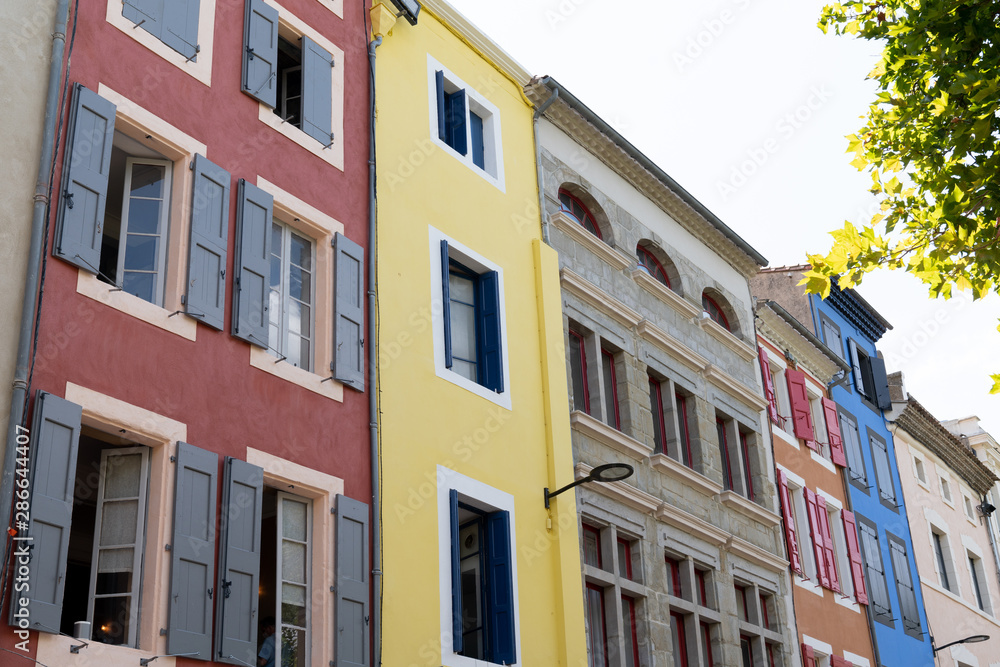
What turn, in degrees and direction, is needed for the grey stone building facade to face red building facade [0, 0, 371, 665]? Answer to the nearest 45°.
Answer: approximately 90° to its right

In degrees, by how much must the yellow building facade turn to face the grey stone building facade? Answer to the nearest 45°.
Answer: approximately 90° to its left

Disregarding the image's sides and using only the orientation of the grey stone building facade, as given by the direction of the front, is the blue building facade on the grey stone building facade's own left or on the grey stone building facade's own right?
on the grey stone building facade's own left

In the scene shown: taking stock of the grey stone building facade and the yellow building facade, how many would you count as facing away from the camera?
0

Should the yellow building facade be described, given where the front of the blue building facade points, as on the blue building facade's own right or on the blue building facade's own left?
on the blue building facade's own right

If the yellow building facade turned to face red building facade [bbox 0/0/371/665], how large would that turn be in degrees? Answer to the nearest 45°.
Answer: approximately 90° to its right

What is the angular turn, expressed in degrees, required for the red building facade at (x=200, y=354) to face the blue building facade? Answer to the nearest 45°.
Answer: approximately 90° to its left

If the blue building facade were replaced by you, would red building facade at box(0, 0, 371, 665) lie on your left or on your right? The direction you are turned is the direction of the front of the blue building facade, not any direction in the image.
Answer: on your right

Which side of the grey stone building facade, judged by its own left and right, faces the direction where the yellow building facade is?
right

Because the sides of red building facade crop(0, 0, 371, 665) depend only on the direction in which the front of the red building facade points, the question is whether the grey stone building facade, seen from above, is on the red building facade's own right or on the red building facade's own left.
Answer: on the red building facade's own left

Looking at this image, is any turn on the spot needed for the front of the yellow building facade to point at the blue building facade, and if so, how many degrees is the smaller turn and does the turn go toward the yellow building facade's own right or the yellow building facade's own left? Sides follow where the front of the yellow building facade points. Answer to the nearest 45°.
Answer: approximately 90° to the yellow building facade's own left
